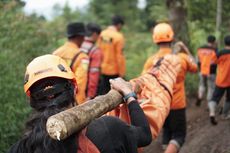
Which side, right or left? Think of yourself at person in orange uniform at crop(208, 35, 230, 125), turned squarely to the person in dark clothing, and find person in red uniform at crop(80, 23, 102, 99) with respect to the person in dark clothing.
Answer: right

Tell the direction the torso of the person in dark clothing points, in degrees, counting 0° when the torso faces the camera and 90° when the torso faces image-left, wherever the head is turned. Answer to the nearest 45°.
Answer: approximately 180°

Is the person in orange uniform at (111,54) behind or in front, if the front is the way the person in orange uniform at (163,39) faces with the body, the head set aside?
in front

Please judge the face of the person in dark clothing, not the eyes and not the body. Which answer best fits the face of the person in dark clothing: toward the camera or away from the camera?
away from the camera
